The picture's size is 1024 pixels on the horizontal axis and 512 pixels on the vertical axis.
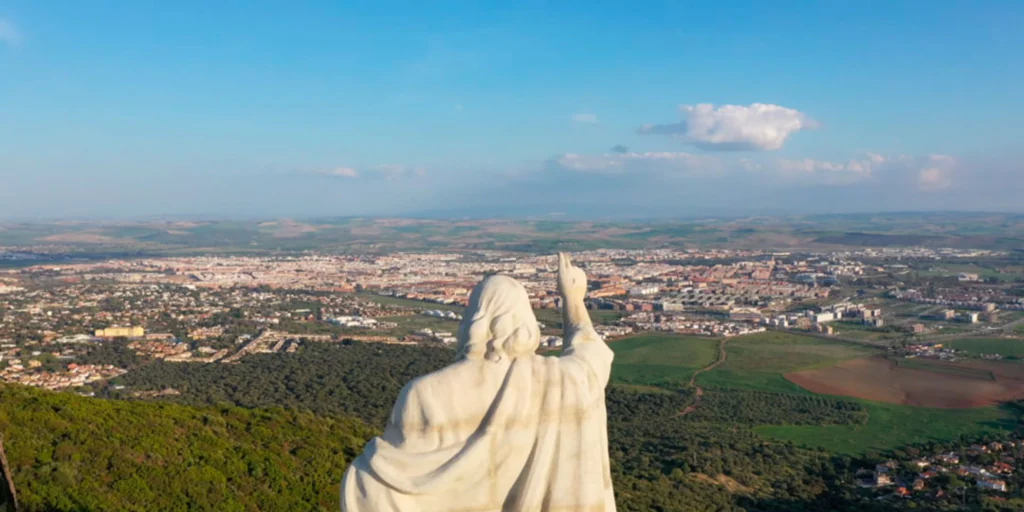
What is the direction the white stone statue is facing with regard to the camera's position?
facing away from the viewer
